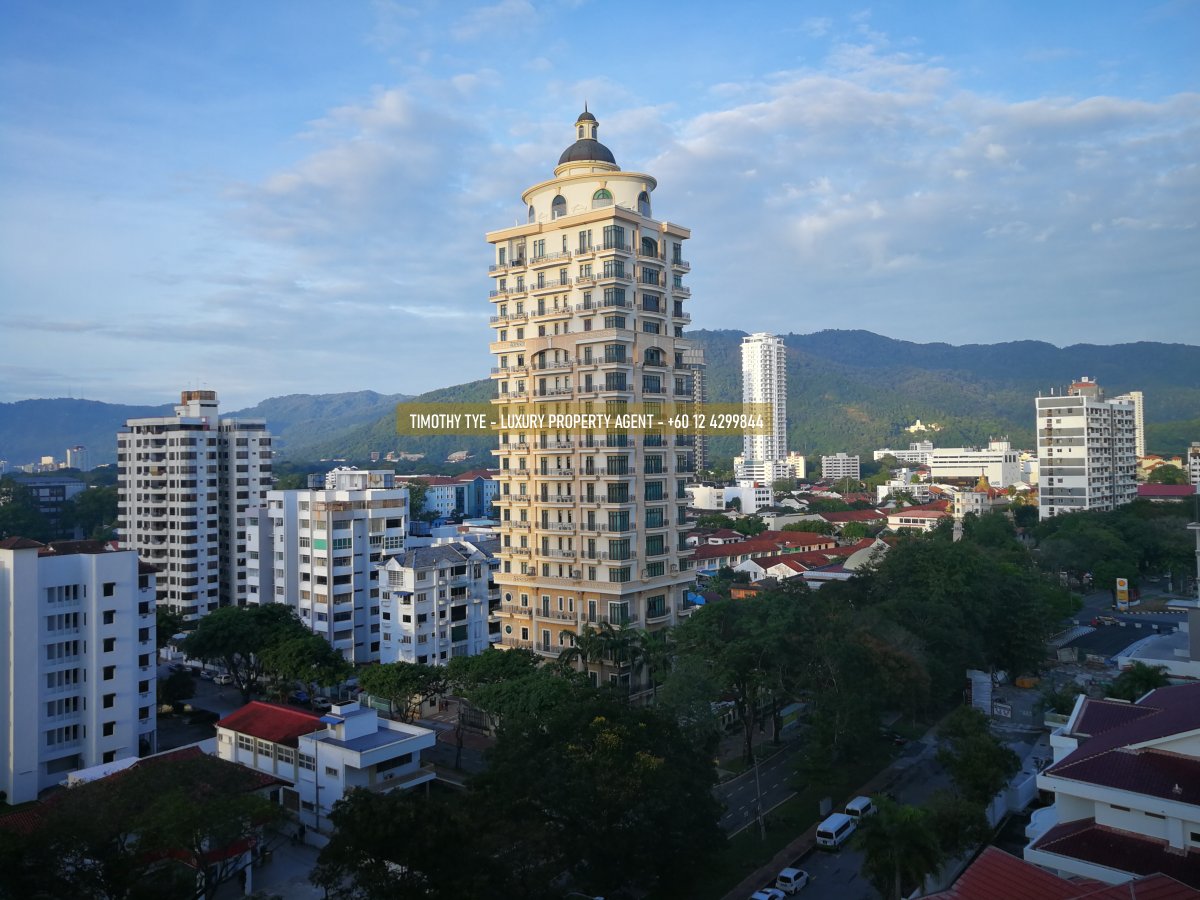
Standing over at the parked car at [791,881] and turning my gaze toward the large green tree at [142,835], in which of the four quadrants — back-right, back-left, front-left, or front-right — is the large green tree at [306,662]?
front-right

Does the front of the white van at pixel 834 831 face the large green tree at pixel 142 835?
no

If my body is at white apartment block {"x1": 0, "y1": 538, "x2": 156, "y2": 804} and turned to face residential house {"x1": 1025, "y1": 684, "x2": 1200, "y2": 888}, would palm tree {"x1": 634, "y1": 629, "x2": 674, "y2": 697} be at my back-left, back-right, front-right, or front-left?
front-left

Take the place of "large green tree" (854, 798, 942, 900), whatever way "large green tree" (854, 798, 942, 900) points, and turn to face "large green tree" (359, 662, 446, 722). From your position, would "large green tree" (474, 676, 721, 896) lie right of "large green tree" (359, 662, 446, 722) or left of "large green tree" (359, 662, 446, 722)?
left

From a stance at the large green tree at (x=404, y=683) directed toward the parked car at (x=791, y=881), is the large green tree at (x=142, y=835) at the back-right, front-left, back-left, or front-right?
front-right

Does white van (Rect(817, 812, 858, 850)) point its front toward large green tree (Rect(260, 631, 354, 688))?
no

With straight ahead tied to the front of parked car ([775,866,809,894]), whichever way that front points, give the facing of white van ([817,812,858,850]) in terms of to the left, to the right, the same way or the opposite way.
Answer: the same way

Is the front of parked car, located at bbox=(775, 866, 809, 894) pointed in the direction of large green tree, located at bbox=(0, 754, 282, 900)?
no

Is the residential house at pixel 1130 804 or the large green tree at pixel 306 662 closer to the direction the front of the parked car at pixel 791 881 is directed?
the residential house
